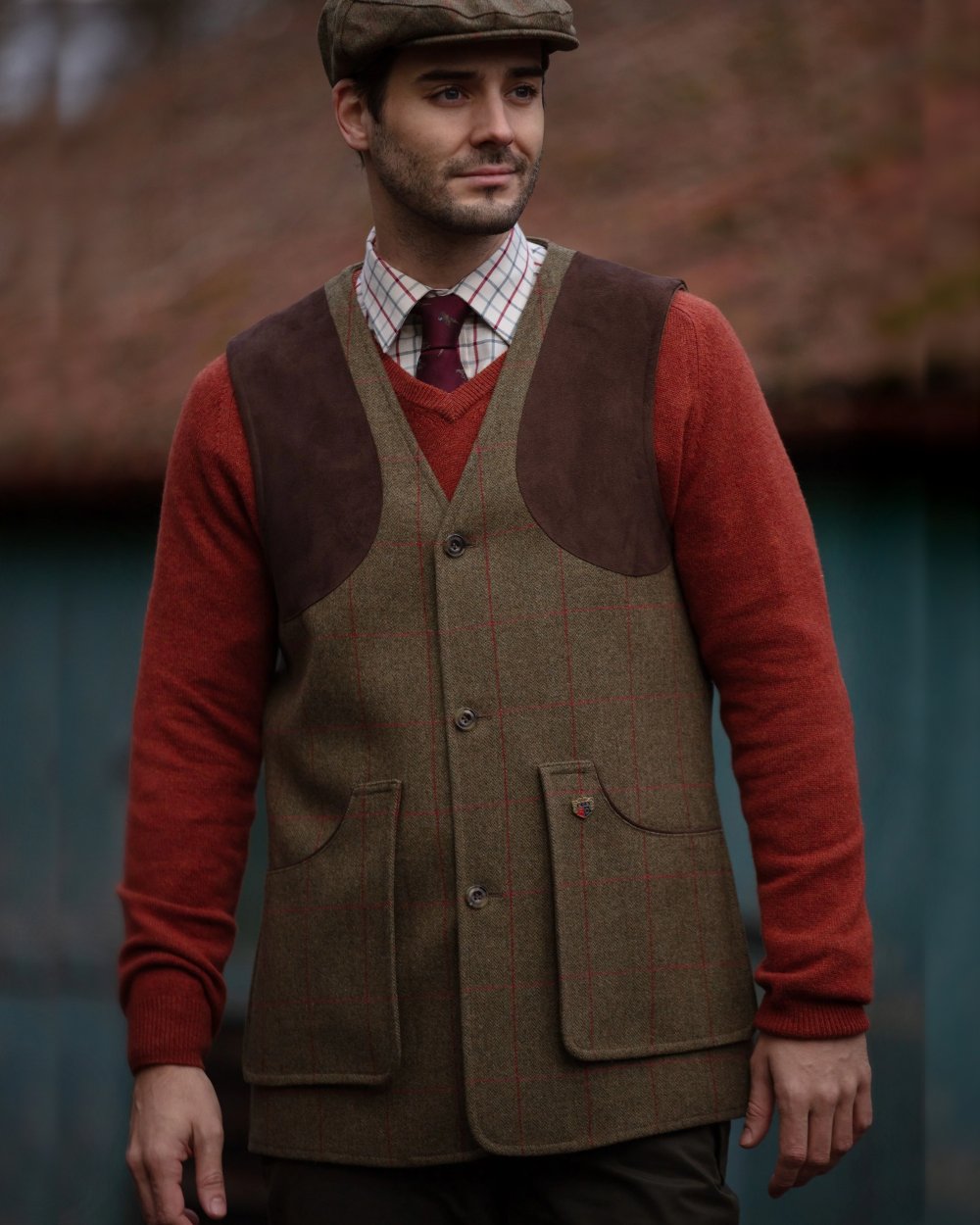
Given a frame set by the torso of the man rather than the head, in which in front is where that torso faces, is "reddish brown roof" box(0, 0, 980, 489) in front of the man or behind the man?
behind

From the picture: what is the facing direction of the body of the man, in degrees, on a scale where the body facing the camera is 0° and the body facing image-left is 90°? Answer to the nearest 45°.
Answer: approximately 0°
